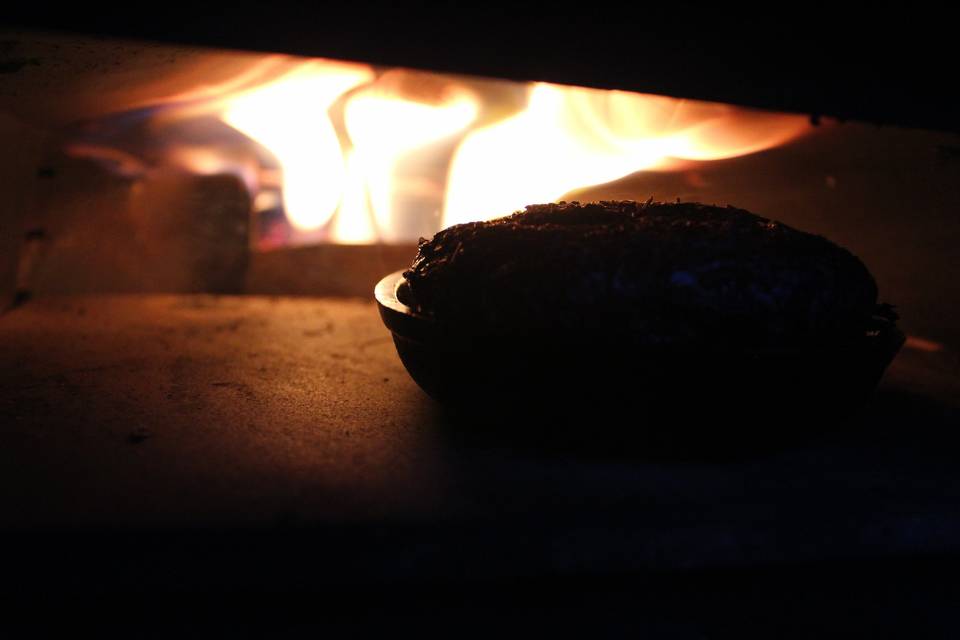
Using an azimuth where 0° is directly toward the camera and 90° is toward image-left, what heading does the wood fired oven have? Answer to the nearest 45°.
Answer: approximately 0°
